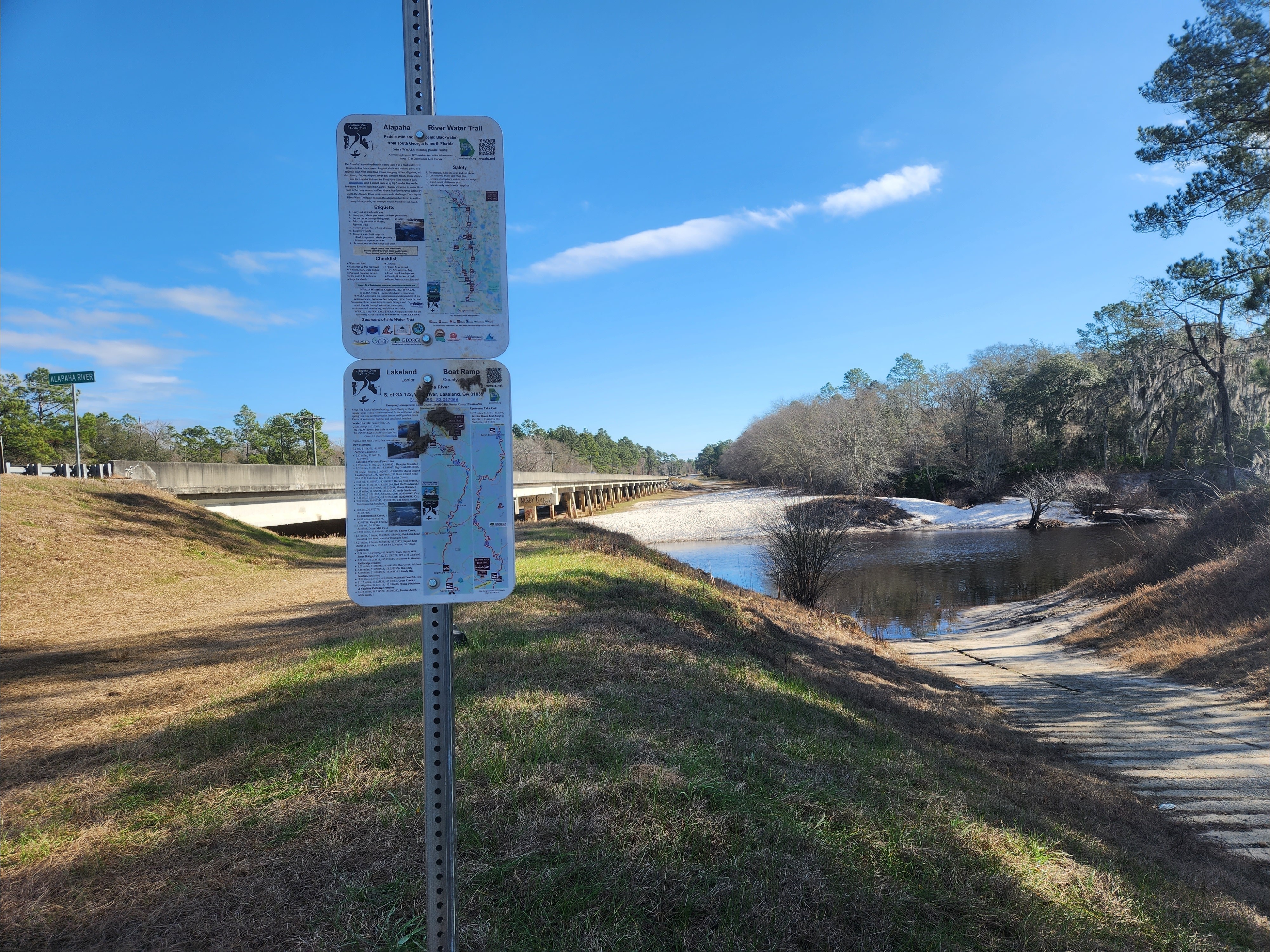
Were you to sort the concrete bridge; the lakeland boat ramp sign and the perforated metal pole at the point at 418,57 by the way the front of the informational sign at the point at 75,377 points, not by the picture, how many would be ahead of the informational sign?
2

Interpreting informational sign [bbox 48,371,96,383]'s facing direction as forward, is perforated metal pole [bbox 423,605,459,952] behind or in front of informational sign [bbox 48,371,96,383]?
in front

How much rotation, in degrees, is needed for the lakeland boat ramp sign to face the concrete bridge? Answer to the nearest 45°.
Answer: approximately 180°

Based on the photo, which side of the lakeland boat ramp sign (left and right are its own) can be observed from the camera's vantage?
front

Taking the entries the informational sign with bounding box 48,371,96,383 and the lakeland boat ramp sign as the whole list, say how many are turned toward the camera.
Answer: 2

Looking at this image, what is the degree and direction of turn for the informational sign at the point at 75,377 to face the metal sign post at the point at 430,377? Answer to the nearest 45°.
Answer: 0° — it already faces it

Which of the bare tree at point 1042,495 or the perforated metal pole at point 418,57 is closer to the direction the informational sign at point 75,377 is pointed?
the perforated metal pole
